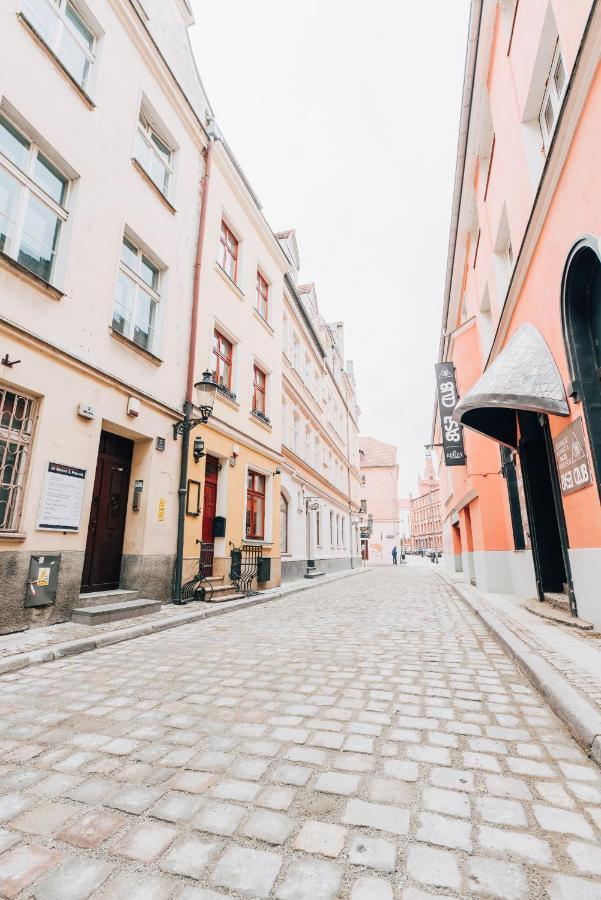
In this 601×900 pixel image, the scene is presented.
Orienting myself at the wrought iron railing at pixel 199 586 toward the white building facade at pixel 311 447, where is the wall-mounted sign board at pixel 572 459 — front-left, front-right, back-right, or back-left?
back-right

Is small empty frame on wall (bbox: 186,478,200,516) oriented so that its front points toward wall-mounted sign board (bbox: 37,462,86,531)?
no

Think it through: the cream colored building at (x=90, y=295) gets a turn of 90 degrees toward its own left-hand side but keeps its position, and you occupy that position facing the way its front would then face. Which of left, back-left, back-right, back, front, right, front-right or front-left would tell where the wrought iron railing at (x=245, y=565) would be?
front

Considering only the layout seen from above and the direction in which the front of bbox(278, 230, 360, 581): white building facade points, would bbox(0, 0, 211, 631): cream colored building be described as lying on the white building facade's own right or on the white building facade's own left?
on the white building facade's own right

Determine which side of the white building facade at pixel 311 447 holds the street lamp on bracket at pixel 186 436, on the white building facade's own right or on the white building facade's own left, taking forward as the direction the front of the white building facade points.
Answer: on the white building facade's own right

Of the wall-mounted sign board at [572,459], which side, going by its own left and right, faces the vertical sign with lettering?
right

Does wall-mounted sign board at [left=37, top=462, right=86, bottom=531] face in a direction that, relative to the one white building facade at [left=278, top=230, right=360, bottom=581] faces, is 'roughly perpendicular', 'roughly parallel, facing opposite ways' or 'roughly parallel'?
roughly parallel

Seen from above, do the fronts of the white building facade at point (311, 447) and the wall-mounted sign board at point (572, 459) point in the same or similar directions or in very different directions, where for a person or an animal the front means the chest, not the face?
very different directions

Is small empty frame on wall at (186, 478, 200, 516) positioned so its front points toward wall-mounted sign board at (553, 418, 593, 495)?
yes

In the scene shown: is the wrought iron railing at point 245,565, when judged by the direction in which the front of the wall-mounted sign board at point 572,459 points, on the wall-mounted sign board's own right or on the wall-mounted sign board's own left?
on the wall-mounted sign board's own right

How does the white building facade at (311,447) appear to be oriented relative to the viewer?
to the viewer's right

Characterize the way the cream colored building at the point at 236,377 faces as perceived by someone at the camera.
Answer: facing the viewer and to the right of the viewer

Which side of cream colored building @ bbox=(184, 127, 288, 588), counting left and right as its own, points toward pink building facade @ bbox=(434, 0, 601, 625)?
front

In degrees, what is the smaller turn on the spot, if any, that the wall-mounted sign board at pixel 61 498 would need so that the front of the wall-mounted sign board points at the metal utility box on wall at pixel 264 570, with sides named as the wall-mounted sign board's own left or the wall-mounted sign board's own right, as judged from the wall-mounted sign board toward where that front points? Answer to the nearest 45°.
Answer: approximately 90° to the wall-mounted sign board's own left

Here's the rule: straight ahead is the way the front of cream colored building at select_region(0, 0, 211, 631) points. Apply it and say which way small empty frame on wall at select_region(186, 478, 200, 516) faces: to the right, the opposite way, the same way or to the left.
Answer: the same way

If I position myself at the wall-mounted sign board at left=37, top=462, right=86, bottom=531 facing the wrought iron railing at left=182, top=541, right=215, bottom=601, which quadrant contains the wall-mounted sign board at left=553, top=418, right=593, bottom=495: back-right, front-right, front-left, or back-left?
front-right

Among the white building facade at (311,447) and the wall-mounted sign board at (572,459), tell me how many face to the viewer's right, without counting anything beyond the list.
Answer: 1

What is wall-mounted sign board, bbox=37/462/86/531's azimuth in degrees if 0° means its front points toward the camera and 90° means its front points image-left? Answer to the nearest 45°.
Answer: approximately 315°
